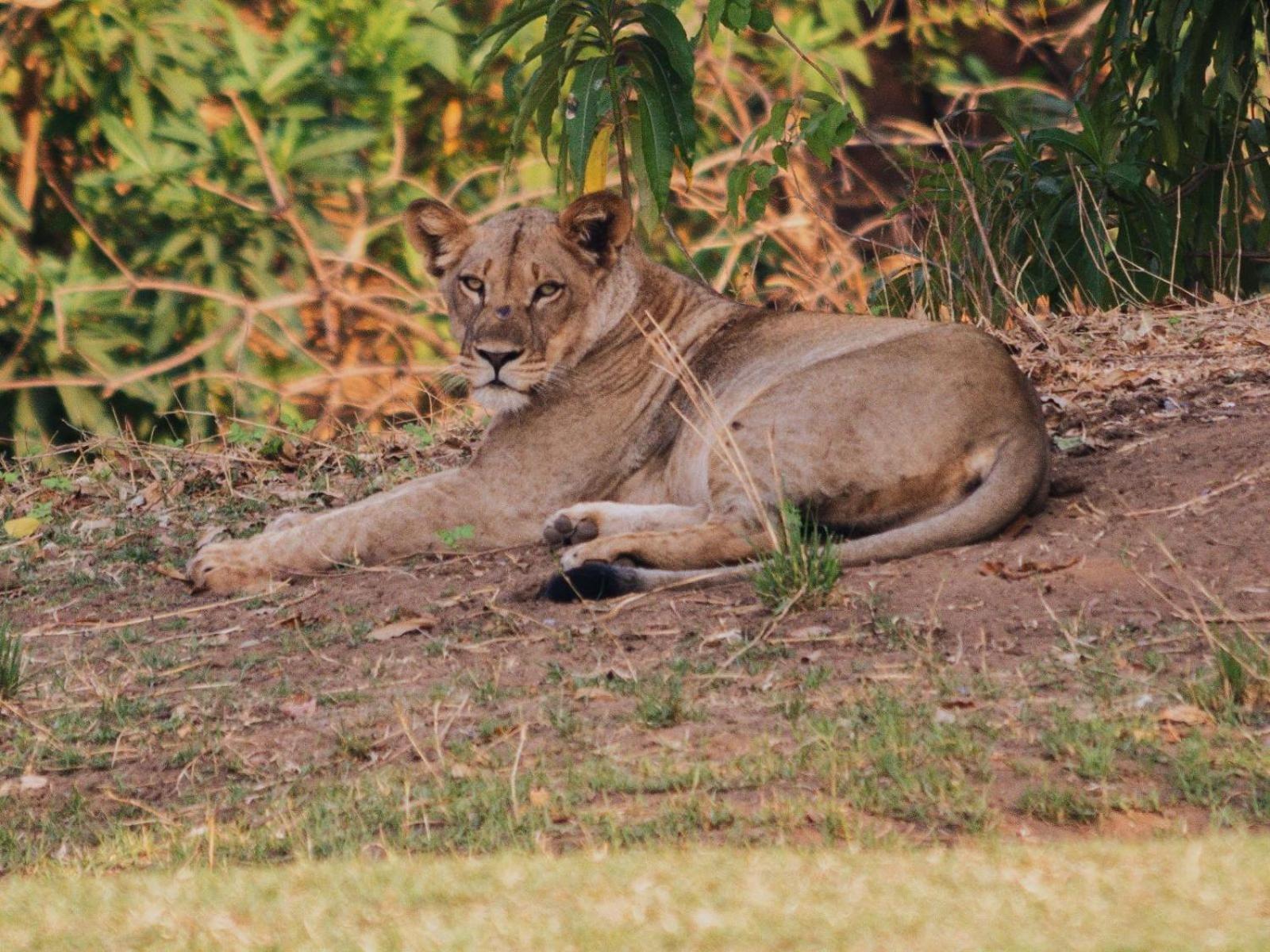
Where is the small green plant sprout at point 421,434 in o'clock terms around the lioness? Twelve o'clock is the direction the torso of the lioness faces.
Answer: The small green plant sprout is roughly at 2 o'clock from the lioness.

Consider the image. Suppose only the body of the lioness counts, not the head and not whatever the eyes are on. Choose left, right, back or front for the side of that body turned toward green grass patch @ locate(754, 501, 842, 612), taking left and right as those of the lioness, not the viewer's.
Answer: left

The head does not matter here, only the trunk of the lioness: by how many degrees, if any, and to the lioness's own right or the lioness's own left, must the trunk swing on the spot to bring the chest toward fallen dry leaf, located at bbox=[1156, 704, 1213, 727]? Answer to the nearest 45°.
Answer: approximately 135° to the lioness's own left

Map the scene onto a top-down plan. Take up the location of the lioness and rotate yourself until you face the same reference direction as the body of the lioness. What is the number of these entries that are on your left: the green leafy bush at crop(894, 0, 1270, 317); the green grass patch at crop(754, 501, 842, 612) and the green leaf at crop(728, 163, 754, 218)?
1

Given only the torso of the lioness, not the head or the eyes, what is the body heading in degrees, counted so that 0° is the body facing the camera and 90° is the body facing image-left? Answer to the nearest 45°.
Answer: approximately 90°

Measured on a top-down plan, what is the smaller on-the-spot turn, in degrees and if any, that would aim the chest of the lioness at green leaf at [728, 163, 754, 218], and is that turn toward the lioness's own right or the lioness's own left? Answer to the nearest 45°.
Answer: approximately 90° to the lioness's own right

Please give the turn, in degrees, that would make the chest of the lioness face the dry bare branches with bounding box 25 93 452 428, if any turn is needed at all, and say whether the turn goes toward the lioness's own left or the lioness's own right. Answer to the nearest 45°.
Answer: approximately 45° to the lioness's own right

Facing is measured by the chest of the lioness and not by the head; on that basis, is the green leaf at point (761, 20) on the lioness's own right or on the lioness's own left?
on the lioness's own right
